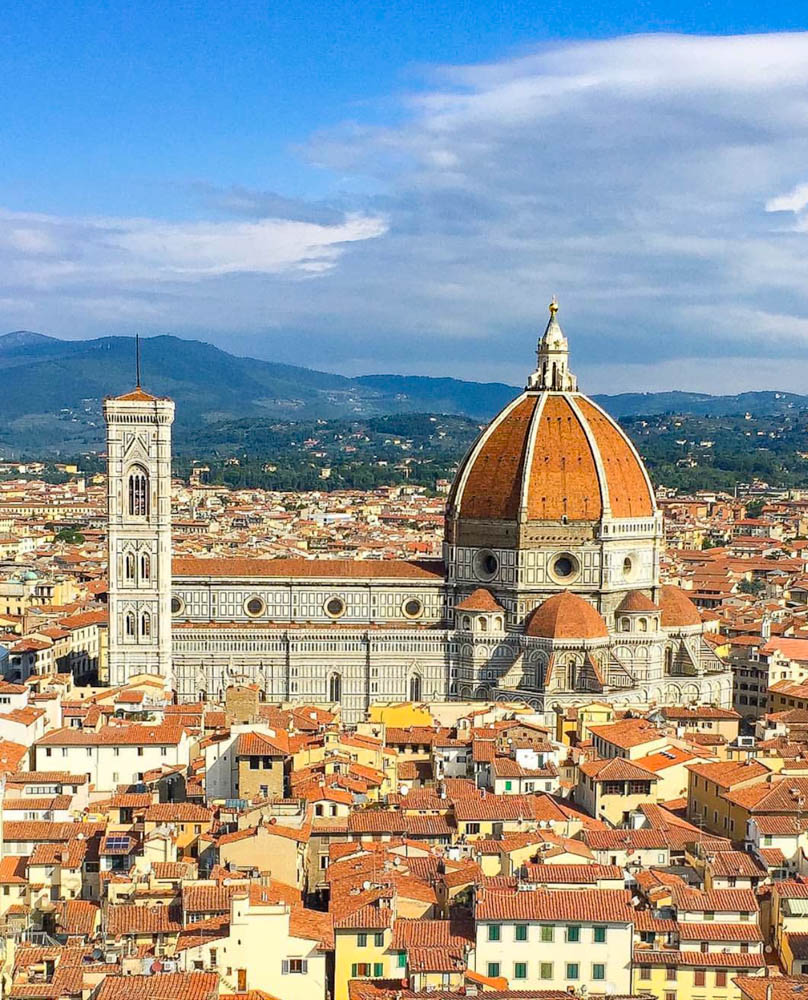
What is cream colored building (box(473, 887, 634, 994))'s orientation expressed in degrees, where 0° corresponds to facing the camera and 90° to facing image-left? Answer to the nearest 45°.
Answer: approximately 0°
